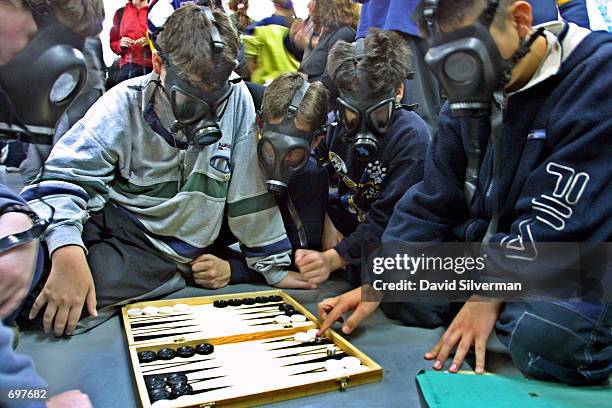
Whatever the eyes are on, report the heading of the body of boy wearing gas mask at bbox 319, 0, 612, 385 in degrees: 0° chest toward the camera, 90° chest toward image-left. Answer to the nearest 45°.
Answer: approximately 45°

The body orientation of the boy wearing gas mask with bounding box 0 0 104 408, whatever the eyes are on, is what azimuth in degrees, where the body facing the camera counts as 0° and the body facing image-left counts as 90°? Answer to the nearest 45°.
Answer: approximately 270°

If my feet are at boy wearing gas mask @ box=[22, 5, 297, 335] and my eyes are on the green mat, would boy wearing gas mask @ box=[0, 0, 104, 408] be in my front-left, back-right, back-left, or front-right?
front-right

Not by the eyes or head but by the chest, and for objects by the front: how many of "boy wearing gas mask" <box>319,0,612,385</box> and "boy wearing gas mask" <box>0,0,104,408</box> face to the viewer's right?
1

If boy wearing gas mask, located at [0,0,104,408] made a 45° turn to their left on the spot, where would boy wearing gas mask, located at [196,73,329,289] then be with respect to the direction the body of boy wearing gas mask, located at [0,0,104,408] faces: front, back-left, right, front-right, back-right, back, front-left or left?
front

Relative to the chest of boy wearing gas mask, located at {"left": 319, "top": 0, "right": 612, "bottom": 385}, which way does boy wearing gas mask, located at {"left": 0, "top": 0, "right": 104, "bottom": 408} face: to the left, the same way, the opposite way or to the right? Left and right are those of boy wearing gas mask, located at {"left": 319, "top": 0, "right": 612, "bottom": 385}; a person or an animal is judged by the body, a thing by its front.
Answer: the opposite way
